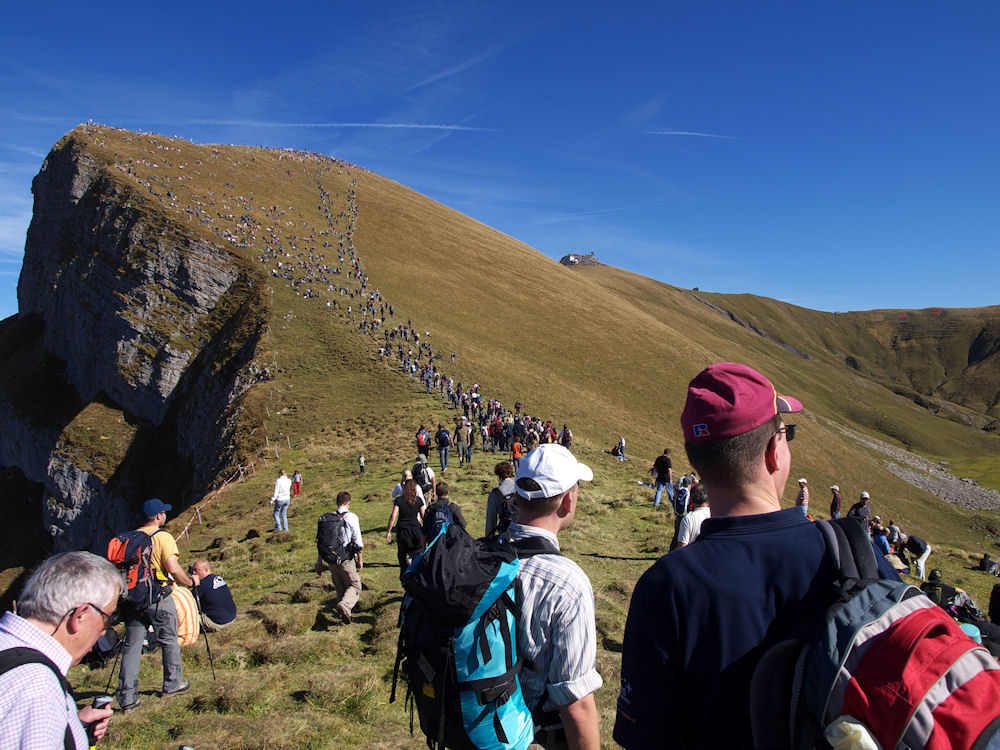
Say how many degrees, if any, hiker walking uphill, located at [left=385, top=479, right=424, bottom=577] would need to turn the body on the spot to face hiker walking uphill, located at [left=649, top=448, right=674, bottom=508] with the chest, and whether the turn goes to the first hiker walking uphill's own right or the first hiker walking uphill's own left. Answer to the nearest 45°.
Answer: approximately 45° to the first hiker walking uphill's own right

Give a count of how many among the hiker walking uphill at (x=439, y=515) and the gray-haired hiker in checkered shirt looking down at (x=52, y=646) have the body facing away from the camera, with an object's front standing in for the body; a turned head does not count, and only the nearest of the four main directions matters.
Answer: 1

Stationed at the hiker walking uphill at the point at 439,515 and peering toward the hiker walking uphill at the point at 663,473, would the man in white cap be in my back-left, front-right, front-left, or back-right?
back-right

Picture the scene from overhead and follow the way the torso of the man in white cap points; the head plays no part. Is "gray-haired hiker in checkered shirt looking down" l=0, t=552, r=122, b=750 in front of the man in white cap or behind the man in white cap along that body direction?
behind

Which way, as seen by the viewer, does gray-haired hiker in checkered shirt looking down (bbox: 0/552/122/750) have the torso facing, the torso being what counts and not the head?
to the viewer's right

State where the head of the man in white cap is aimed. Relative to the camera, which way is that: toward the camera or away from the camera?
away from the camera

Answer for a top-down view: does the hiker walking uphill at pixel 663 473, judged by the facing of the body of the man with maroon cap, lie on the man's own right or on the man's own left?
on the man's own left

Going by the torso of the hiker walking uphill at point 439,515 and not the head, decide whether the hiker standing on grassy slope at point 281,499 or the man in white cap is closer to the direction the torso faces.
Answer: the hiker standing on grassy slope

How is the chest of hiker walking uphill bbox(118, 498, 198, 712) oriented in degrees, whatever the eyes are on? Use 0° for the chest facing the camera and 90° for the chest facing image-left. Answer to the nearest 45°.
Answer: approximately 225°

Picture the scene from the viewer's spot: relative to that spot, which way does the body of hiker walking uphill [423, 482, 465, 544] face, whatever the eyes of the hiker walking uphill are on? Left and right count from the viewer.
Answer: facing away from the viewer

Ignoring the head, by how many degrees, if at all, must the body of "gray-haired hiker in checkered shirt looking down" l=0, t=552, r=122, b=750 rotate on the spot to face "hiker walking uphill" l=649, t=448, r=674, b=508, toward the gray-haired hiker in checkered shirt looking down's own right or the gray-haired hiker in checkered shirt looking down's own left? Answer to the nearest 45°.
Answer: approximately 45° to the gray-haired hiker in checkered shirt looking down's own left

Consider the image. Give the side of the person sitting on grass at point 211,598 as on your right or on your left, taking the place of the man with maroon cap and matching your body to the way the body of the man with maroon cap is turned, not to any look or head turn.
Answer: on your left

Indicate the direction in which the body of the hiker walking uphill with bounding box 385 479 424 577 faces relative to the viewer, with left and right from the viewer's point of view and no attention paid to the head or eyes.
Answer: facing away from the viewer
